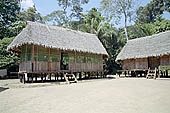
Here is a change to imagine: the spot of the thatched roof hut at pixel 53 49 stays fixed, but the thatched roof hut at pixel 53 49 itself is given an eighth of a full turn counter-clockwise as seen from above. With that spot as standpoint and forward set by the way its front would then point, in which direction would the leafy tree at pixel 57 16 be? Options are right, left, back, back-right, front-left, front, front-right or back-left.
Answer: left

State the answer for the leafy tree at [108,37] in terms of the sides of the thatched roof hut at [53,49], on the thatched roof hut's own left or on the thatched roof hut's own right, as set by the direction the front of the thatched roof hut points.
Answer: on the thatched roof hut's own left

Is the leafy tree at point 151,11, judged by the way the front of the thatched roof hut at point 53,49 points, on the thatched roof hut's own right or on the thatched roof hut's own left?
on the thatched roof hut's own left

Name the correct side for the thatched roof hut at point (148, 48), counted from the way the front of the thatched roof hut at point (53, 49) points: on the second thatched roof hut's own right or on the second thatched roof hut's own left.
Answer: on the second thatched roof hut's own left

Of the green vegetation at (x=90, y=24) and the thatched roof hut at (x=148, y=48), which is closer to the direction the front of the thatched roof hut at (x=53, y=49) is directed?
the thatched roof hut

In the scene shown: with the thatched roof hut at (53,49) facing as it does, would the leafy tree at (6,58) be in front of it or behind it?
behind

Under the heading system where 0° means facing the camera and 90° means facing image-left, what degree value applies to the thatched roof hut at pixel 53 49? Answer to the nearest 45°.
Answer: approximately 315°
